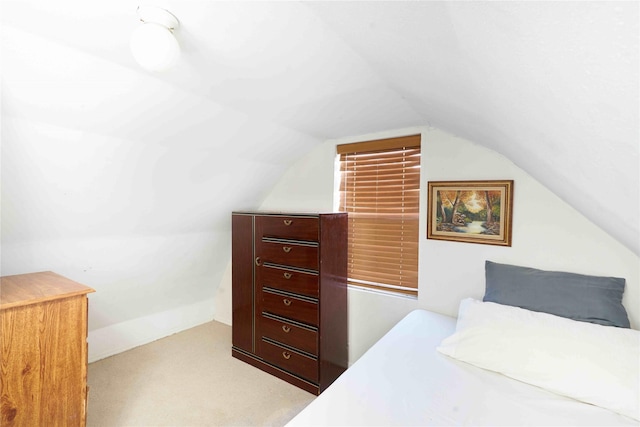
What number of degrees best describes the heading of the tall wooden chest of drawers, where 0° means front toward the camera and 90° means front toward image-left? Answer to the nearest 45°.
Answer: approximately 45°

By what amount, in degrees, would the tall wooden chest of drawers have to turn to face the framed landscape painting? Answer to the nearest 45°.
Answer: approximately 135° to its left

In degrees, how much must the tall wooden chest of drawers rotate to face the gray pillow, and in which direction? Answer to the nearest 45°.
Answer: approximately 90° to its left

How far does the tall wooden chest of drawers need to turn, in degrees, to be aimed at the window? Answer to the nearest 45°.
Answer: approximately 135° to its left

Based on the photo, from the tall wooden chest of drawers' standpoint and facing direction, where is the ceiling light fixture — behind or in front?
in front

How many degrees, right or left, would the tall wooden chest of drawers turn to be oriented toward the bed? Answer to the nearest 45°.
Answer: approximately 90° to its left

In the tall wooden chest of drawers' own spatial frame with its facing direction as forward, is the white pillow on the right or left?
on its left

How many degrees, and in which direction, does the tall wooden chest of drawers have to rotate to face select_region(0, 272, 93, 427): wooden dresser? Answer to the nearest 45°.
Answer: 0° — it already faces it

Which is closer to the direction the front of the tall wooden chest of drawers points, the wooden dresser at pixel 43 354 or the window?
the wooden dresser
